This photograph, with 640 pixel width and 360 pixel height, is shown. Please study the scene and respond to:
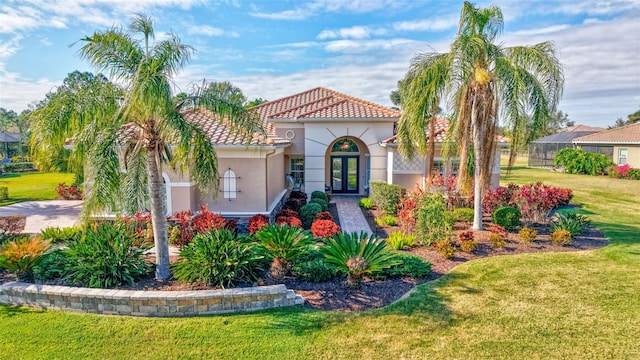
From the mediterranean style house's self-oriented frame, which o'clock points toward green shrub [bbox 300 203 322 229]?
The green shrub is roughly at 12 o'clock from the mediterranean style house.

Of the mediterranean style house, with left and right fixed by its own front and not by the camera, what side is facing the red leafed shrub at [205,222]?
front

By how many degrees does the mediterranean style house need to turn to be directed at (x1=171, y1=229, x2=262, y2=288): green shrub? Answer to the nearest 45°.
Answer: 0° — it already faces it

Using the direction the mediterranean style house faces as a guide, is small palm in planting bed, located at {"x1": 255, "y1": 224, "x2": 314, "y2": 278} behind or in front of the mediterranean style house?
in front

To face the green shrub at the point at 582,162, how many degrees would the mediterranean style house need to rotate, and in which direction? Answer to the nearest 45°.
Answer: approximately 135° to its left

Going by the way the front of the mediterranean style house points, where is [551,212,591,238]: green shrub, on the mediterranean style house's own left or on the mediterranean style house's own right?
on the mediterranean style house's own left

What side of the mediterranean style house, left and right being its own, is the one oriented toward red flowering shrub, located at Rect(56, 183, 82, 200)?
right

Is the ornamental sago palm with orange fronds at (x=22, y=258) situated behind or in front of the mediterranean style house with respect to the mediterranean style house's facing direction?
in front

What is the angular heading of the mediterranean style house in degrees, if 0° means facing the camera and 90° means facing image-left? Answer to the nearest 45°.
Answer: approximately 0°

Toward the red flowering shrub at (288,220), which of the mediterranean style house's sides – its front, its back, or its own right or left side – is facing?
front

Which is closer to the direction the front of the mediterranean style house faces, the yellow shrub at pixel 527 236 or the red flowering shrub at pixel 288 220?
the red flowering shrub

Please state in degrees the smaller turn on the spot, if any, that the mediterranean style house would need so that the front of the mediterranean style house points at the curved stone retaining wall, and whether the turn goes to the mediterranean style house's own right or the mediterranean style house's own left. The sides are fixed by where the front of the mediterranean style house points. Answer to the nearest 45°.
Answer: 0° — it already faces it
